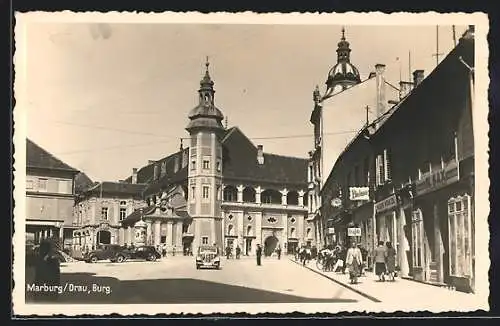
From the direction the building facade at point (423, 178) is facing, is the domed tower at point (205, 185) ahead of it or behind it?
ahead

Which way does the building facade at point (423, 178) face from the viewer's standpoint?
to the viewer's left
